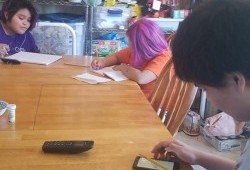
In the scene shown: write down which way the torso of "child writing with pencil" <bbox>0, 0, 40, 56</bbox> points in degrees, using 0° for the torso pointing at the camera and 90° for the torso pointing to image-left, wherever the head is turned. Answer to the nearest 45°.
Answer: approximately 315°

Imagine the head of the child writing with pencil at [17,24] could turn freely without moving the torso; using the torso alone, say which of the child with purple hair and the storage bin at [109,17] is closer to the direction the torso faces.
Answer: the child with purple hair

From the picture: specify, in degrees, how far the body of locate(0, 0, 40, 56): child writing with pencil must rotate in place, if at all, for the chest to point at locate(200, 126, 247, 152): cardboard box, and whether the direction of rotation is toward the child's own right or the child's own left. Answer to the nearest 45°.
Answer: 0° — they already face it

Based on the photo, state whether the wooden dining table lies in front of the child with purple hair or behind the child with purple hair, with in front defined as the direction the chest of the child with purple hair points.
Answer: in front

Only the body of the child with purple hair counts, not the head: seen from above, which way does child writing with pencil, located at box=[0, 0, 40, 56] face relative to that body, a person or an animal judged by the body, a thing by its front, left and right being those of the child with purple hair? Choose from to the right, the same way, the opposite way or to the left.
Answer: to the left

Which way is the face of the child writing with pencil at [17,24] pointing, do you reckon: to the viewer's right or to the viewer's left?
to the viewer's right

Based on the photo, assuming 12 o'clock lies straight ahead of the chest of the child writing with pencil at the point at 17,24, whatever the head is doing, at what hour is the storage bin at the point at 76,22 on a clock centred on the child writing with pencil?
The storage bin is roughly at 9 o'clock from the child writing with pencil.

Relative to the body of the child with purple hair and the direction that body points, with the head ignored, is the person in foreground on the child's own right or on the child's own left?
on the child's own left

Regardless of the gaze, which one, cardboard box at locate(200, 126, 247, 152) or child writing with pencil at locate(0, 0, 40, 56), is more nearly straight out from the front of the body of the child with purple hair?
the child writing with pencil
